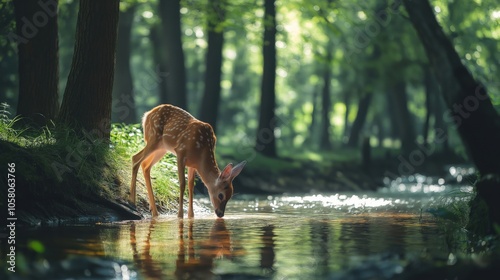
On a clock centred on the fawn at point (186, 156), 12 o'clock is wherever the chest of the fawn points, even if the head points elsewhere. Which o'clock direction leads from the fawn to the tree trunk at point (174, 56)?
The tree trunk is roughly at 9 o'clock from the fawn.

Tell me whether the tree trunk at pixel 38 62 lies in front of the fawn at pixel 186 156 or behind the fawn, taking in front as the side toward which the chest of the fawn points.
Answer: behind

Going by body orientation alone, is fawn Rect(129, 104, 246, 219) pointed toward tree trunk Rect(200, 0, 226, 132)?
no

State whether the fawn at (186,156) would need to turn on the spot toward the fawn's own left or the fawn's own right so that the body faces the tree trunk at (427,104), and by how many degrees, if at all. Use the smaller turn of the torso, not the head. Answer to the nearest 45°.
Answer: approximately 45° to the fawn's own left

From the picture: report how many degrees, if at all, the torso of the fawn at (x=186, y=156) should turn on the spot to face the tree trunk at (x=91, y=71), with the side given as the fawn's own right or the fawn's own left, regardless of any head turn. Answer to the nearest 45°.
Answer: approximately 180°

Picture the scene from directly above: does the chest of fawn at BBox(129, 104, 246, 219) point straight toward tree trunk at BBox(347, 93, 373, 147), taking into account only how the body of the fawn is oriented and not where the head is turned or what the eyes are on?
no

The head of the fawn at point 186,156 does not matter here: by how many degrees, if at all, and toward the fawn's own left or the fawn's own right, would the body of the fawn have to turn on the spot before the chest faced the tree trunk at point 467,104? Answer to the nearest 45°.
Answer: approximately 45° to the fawn's own right

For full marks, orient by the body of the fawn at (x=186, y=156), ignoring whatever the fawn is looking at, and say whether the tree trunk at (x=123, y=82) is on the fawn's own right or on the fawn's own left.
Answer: on the fawn's own left

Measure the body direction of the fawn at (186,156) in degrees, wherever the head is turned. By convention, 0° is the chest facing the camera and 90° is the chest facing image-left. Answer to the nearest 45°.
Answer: approximately 270°

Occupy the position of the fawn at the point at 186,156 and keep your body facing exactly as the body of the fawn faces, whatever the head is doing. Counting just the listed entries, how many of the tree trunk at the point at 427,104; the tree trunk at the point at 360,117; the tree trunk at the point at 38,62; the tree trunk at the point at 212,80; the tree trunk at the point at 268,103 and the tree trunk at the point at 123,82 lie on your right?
0
